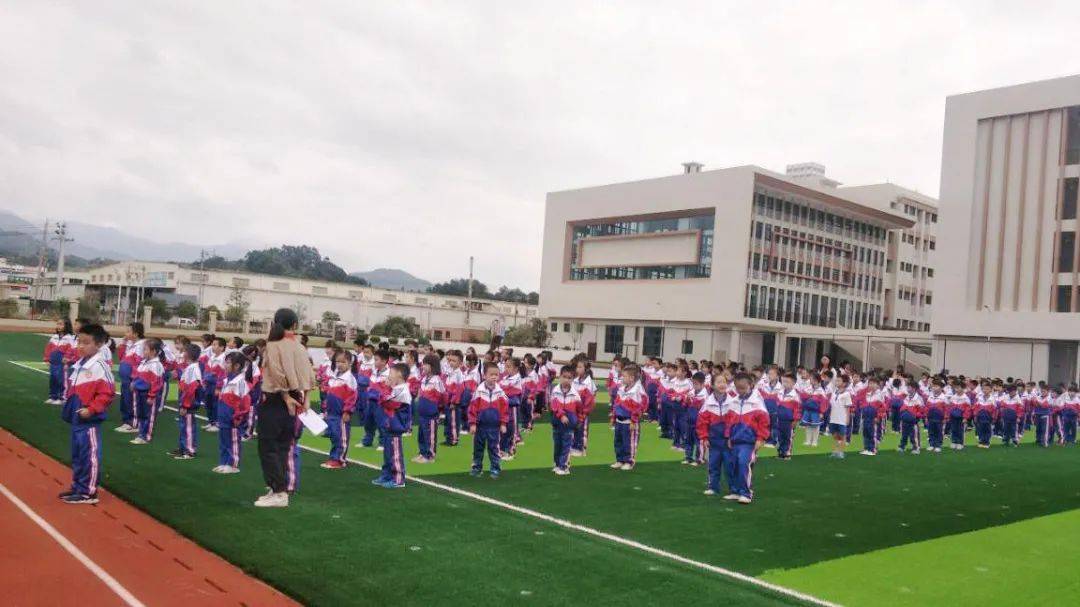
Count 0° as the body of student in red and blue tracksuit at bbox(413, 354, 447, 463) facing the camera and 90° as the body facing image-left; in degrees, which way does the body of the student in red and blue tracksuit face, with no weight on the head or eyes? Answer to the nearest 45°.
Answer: approximately 45°

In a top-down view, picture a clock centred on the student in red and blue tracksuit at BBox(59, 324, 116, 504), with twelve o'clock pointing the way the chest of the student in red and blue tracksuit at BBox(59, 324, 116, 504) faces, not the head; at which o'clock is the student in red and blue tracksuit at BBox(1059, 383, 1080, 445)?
the student in red and blue tracksuit at BBox(1059, 383, 1080, 445) is roughly at 7 o'clock from the student in red and blue tracksuit at BBox(59, 324, 116, 504).

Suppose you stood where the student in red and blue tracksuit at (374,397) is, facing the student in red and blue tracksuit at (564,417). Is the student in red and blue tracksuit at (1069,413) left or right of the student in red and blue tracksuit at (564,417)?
left

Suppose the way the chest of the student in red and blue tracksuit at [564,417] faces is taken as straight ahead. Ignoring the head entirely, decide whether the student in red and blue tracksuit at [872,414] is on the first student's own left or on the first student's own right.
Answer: on the first student's own left

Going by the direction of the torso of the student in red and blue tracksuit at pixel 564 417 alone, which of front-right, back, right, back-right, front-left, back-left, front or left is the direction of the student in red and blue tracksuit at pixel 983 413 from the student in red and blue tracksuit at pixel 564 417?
back-left

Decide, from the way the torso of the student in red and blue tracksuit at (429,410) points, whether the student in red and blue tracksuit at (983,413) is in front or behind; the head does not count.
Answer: behind

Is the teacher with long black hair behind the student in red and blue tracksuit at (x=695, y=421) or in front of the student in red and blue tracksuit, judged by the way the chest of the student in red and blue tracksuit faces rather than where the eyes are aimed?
in front

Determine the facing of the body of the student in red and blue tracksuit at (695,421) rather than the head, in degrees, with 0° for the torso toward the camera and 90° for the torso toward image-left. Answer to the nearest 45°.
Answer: approximately 45°

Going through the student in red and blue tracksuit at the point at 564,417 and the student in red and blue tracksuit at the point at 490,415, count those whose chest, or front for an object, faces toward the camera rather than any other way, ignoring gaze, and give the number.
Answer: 2
